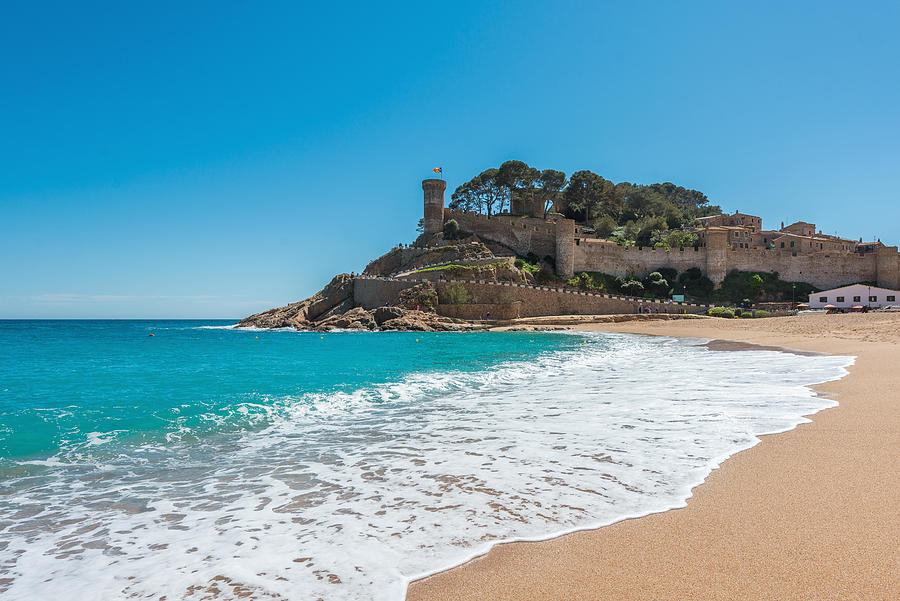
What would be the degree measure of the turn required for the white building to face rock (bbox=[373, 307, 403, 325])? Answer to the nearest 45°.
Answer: approximately 45° to its right

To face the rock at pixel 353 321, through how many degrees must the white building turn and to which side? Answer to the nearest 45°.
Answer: approximately 45° to its right

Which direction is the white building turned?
toward the camera

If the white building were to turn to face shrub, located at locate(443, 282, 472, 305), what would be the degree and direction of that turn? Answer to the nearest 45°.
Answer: approximately 45° to its right
